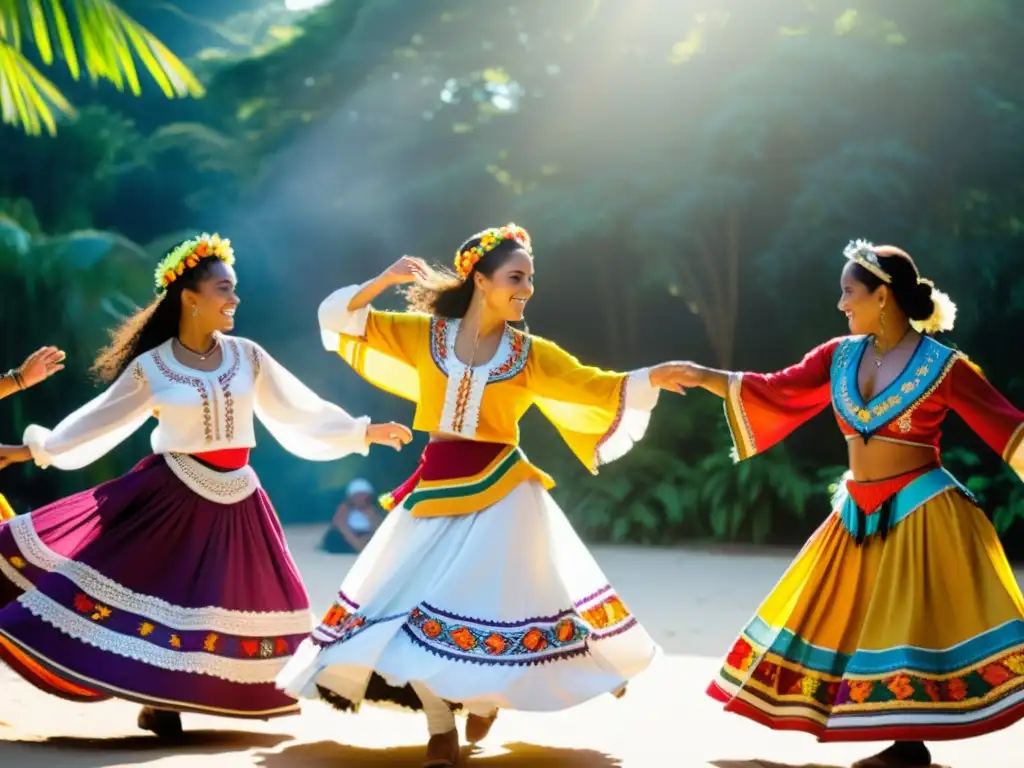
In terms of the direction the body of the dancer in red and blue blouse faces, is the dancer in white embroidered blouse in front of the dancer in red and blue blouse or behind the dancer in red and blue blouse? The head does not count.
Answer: in front

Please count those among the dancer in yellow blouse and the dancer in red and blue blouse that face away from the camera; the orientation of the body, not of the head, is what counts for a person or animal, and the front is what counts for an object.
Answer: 0

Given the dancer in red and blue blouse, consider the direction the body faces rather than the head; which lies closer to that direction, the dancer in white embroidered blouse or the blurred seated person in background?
the dancer in white embroidered blouse

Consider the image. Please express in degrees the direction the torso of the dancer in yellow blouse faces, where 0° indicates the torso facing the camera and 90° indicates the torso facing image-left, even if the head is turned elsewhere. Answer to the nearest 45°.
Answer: approximately 0°

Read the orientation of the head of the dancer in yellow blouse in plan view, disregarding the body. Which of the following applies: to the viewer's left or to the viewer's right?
to the viewer's right

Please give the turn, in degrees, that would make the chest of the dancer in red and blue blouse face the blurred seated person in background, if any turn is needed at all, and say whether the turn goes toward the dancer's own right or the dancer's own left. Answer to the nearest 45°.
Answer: approximately 90° to the dancer's own right

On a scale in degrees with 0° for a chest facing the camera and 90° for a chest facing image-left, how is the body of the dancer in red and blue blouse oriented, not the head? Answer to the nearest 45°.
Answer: approximately 45°

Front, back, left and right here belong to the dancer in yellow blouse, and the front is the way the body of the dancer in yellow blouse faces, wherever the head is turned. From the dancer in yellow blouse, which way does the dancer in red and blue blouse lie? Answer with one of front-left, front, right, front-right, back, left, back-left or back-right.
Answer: left

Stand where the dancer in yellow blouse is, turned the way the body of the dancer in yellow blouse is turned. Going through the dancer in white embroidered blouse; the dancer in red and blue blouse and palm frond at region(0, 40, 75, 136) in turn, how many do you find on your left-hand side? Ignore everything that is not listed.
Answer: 1

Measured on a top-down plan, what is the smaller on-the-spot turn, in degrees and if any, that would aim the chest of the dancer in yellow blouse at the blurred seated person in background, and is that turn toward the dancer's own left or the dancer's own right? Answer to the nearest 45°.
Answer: approximately 180°

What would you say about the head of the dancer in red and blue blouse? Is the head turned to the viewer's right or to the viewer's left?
to the viewer's left

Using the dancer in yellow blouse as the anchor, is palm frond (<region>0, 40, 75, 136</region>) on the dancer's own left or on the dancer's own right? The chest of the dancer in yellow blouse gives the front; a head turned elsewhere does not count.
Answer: on the dancer's own right
